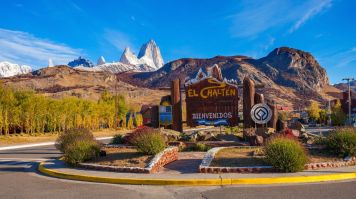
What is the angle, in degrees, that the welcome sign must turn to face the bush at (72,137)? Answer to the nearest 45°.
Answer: approximately 45° to its right

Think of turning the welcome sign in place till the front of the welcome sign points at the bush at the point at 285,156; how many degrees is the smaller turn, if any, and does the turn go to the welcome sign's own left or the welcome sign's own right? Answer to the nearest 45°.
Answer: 0° — it already faces it

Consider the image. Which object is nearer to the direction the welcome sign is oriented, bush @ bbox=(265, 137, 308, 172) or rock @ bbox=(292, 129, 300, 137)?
the bush

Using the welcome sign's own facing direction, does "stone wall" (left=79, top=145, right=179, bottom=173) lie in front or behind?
in front

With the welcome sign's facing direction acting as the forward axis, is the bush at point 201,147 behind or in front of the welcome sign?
in front

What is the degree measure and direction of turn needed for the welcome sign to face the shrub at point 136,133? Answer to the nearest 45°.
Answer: approximately 45° to its right

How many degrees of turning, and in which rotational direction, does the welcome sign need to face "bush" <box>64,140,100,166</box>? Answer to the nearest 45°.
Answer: approximately 45° to its right

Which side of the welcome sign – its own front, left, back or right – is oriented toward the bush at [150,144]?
front

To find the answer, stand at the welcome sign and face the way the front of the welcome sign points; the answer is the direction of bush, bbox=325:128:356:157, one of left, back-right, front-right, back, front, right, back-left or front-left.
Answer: front-left

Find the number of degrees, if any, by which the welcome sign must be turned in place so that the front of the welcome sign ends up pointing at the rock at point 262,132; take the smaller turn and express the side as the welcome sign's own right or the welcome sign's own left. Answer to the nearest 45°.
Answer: approximately 45° to the welcome sign's own left

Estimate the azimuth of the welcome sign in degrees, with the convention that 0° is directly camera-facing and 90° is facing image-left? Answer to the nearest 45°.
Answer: approximately 0°
